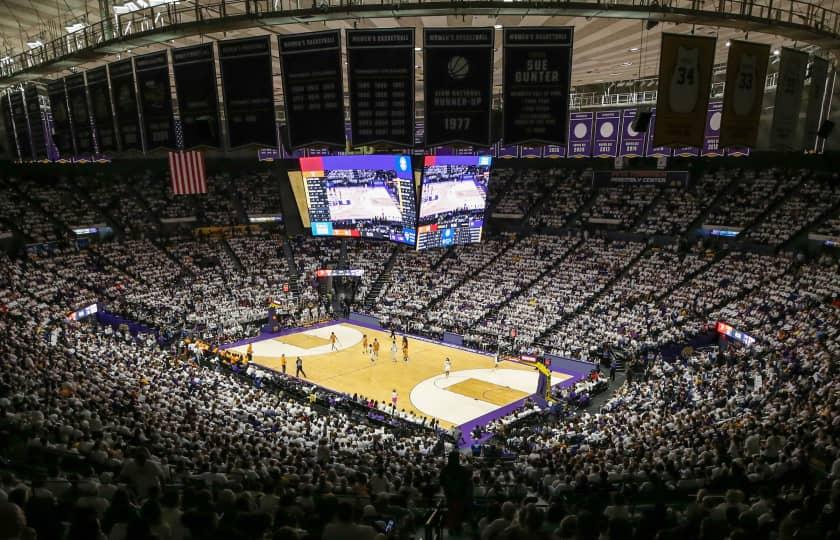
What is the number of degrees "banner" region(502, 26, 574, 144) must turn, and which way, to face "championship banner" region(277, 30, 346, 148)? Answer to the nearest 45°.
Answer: approximately 90° to its right

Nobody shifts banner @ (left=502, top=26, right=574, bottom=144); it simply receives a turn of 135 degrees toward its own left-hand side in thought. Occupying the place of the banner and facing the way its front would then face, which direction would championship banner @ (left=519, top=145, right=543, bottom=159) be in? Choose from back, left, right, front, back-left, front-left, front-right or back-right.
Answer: front-left

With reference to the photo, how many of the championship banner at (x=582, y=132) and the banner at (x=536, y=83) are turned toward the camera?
2

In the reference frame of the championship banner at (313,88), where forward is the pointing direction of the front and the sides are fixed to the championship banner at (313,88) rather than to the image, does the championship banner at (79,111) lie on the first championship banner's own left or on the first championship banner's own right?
on the first championship banner's own right

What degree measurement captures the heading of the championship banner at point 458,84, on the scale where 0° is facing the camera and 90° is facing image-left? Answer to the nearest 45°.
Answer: approximately 0°
